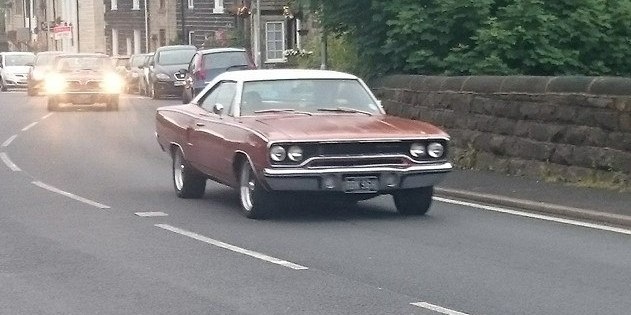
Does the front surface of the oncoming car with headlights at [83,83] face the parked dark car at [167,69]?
no

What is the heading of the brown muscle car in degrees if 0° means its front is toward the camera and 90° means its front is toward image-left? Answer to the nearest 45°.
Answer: approximately 315°

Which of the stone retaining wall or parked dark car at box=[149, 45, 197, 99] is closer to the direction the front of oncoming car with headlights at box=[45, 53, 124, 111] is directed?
the stone retaining wall

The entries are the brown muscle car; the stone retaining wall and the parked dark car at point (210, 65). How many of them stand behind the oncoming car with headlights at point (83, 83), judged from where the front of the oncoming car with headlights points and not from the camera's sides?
0

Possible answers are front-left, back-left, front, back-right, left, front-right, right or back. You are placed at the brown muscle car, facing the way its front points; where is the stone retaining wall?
left

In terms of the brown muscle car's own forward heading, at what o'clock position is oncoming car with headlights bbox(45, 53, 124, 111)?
The oncoming car with headlights is roughly at 7 o'clock from the brown muscle car.

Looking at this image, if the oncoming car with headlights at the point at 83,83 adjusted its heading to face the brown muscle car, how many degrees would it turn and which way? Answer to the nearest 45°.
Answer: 0° — it already faces it

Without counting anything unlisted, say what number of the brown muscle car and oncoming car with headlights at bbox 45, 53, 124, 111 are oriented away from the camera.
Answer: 0

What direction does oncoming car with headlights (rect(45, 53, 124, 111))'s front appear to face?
toward the camera

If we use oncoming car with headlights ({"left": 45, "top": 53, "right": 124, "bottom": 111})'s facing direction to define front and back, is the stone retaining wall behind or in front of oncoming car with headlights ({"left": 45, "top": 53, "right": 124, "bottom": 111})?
in front

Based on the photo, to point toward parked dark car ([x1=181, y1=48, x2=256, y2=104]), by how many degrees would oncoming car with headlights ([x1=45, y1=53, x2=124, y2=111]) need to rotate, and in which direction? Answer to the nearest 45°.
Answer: approximately 45° to its left

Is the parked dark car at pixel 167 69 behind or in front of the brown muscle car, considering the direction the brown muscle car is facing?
behind
